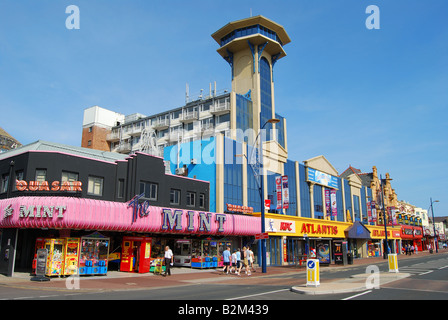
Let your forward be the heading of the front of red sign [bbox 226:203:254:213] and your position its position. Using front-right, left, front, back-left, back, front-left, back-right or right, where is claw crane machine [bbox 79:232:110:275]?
right

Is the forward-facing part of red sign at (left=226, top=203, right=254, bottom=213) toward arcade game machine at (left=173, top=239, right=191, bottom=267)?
no

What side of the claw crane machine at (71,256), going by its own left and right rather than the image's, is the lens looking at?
front

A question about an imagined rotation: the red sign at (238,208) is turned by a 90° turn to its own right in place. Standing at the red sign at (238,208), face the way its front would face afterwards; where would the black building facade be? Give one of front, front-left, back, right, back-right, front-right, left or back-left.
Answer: front

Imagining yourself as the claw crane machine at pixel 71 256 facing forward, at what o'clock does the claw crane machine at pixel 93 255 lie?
the claw crane machine at pixel 93 255 is roughly at 8 o'clock from the claw crane machine at pixel 71 256.

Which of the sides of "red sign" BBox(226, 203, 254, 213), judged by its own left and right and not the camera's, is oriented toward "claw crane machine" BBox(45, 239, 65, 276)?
right

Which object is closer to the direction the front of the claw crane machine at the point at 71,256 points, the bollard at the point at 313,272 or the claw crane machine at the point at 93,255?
the bollard

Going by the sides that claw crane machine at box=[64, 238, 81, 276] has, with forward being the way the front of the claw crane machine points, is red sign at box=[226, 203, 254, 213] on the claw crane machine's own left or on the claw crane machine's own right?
on the claw crane machine's own left

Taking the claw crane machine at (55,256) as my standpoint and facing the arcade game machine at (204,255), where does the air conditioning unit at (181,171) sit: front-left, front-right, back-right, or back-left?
front-left

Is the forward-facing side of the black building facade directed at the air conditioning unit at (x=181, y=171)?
no

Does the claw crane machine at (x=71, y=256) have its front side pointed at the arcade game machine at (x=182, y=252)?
no

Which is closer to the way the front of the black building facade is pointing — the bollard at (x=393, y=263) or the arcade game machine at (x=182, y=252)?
the bollard

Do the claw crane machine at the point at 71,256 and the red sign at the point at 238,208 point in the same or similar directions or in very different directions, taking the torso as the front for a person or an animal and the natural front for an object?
same or similar directions

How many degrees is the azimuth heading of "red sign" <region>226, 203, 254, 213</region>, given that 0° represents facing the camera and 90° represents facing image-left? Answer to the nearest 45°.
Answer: approximately 315°
